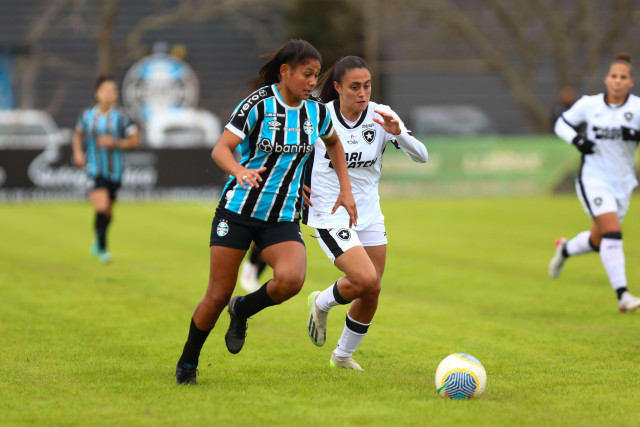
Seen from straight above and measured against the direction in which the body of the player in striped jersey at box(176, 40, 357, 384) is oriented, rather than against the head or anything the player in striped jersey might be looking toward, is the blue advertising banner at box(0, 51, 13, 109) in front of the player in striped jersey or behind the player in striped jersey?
behind

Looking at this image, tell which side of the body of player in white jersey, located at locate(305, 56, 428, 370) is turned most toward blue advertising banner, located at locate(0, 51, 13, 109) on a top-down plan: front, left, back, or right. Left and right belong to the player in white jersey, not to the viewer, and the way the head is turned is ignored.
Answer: back

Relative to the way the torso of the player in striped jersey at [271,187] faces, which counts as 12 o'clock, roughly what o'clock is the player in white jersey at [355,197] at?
The player in white jersey is roughly at 9 o'clock from the player in striped jersey.

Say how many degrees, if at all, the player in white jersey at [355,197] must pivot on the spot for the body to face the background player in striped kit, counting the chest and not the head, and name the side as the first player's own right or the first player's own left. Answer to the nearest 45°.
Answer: approximately 180°

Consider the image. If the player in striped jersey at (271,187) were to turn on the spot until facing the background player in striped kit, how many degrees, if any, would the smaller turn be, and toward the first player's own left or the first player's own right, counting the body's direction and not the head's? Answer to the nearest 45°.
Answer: approximately 135° to the first player's own left

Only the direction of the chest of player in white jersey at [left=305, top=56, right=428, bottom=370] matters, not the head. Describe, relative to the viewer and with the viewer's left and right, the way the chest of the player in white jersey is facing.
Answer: facing the viewer and to the right of the viewer

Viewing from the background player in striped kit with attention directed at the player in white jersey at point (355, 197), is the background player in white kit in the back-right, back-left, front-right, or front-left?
front-left

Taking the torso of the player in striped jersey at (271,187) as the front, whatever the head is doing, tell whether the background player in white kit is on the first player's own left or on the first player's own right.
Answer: on the first player's own left

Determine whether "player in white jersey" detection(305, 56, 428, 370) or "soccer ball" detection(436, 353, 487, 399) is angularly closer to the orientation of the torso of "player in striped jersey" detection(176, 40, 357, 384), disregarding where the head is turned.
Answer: the soccer ball

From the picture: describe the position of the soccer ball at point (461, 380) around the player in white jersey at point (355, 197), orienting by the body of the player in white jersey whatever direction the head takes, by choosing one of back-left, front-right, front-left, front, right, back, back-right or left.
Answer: front

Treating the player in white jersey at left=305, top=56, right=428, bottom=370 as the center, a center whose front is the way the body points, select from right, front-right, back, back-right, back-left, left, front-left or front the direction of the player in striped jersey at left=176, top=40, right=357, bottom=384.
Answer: right

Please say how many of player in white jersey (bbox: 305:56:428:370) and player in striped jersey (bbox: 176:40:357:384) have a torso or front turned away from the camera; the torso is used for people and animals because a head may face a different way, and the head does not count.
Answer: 0
